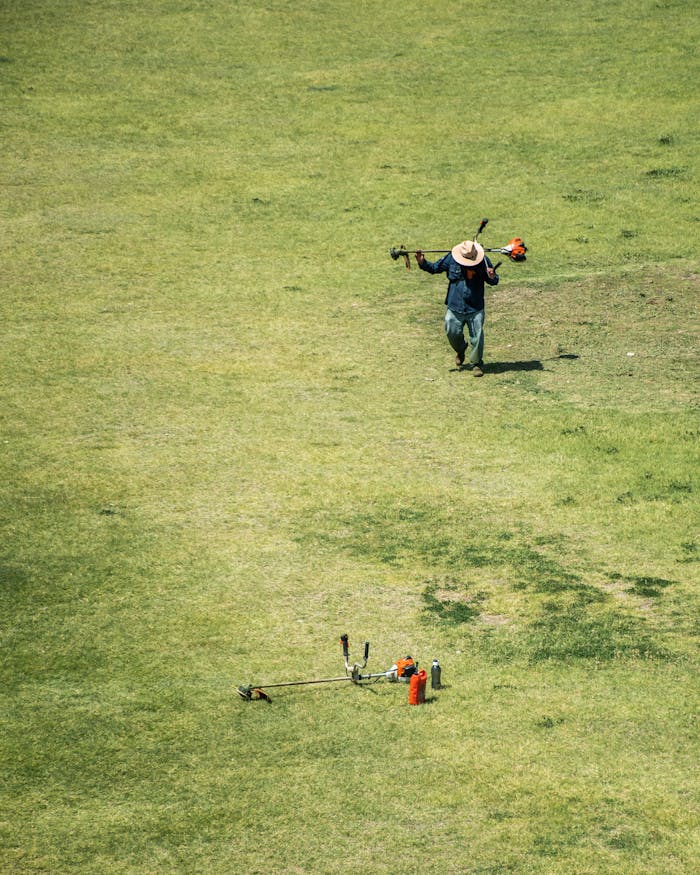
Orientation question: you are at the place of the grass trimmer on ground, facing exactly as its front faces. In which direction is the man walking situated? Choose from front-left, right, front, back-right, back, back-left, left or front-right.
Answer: right

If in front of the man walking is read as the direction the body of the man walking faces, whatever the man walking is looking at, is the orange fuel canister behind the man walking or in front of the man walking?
in front

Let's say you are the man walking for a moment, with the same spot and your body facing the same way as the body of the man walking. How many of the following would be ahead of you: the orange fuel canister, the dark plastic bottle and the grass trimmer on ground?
3

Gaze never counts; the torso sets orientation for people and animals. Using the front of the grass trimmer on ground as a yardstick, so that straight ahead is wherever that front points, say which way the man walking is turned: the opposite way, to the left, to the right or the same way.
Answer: to the left

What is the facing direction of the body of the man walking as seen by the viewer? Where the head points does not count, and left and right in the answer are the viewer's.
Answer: facing the viewer

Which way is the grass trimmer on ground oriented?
to the viewer's left

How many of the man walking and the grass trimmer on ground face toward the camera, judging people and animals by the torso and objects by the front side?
1

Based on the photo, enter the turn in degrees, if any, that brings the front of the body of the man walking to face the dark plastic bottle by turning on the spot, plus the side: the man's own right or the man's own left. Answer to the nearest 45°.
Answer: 0° — they already face it

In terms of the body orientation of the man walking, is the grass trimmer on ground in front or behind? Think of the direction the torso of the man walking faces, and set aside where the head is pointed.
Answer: in front

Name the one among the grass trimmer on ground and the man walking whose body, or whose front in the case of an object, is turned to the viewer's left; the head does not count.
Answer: the grass trimmer on ground
